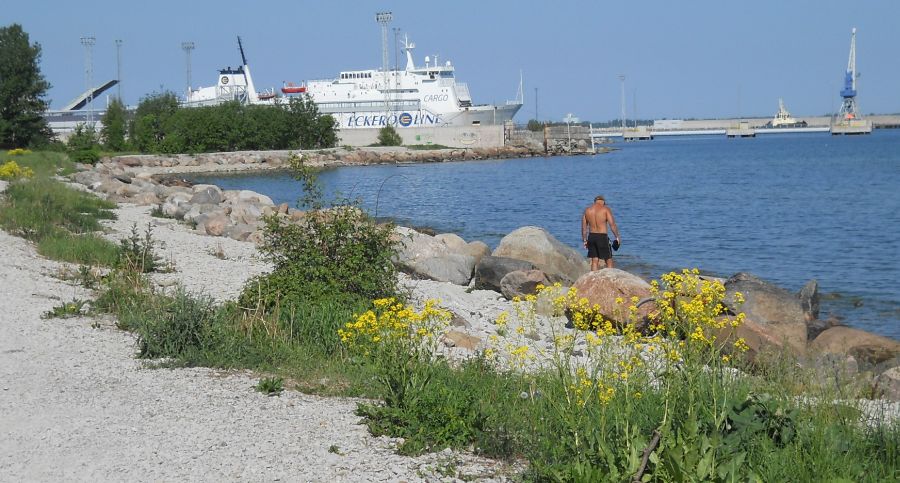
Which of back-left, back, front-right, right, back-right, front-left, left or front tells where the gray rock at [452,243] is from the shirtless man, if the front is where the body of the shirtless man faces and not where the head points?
front-left

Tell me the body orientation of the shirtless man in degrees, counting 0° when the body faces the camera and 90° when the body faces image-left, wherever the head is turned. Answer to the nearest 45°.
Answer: approximately 180°

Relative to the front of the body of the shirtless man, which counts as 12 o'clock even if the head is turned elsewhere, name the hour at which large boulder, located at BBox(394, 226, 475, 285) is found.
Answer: The large boulder is roughly at 9 o'clock from the shirtless man.

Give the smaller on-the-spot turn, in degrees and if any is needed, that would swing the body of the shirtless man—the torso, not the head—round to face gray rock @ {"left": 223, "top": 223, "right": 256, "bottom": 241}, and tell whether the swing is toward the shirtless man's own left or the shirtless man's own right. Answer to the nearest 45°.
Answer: approximately 45° to the shirtless man's own left

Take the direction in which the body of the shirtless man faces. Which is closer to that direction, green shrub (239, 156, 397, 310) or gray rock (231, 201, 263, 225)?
the gray rock

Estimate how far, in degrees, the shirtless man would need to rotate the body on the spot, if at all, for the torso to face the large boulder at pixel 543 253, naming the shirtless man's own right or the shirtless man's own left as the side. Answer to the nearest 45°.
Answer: approximately 45° to the shirtless man's own left

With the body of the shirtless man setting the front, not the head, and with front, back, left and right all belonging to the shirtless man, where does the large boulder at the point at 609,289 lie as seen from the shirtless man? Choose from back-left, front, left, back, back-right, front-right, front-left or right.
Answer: back

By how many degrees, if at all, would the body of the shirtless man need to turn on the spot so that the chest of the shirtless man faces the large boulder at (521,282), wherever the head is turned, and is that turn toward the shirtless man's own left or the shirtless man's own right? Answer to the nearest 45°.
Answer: approximately 135° to the shirtless man's own left

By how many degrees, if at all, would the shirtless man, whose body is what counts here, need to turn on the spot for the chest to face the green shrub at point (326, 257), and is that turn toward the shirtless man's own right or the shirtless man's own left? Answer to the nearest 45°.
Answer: approximately 135° to the shirtless man's own left

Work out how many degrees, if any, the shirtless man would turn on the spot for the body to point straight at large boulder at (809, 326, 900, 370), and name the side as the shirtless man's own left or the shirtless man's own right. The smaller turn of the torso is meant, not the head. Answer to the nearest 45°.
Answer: approximately 135° to the shirtless man's own right

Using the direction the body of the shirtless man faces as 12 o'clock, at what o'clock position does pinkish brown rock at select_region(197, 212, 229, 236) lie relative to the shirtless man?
The pinkish brown rock is roughly at 10 o'clock from the shirtless man.

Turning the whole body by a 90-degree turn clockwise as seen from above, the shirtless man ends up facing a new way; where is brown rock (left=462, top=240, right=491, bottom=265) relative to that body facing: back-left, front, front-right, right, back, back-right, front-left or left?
back-left

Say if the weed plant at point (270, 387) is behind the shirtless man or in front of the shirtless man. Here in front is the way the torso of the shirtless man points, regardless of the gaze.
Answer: behind

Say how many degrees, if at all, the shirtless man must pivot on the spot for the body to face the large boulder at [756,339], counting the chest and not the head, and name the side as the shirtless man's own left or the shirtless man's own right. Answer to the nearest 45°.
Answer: approximately 180°
